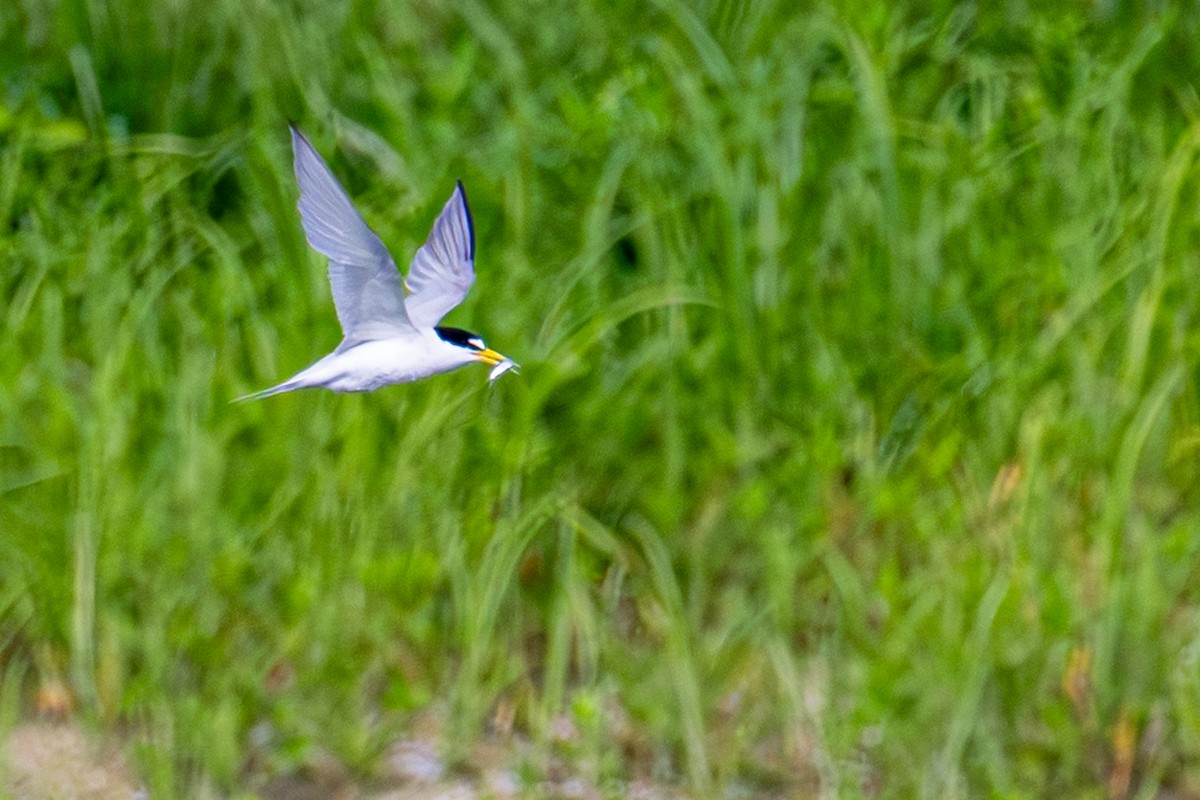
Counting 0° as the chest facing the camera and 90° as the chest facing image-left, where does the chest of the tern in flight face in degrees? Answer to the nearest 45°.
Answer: approximately 270°
